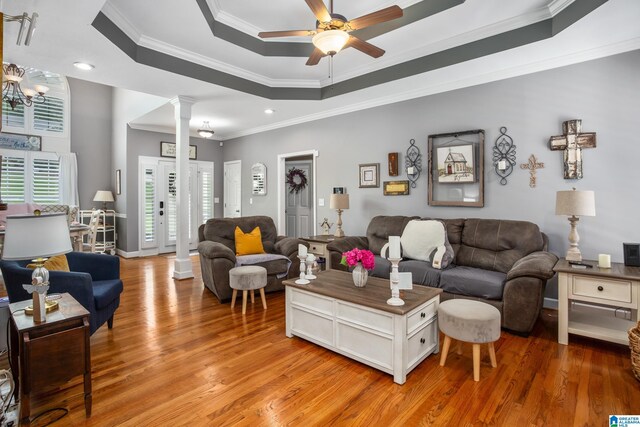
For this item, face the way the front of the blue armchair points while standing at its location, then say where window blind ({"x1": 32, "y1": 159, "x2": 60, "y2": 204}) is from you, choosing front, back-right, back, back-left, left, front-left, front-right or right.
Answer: back-left

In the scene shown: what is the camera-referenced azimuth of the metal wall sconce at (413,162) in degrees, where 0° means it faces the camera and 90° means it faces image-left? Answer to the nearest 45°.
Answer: approximately 45°

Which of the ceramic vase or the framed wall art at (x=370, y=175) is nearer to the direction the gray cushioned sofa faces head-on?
the ceramic vase

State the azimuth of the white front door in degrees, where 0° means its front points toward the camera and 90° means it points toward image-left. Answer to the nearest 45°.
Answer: approximately 0°

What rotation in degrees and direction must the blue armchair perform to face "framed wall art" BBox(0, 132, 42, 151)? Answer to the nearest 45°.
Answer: approximately 135° to its left
